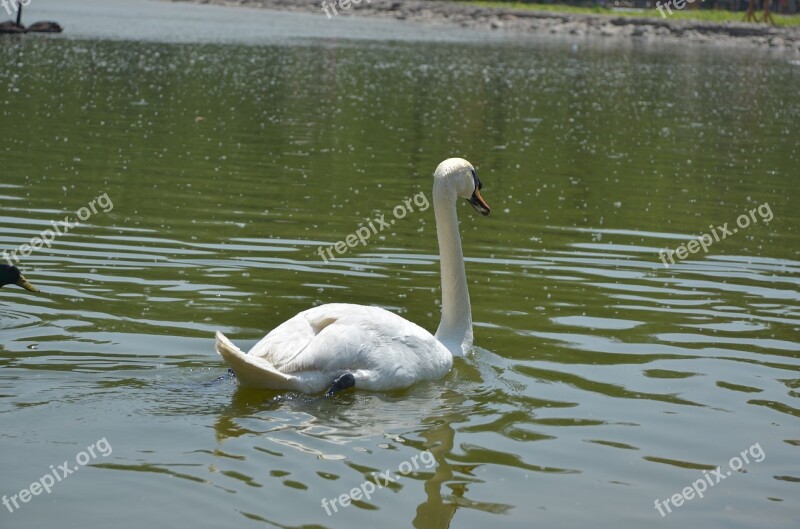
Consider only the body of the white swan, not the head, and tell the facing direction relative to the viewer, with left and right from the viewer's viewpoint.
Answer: facing away from the viewer and to the right of the viewer
